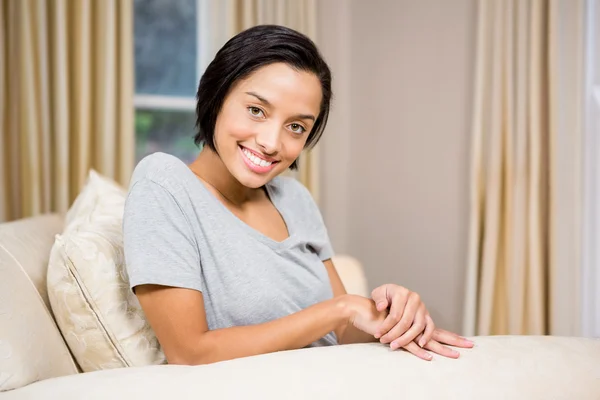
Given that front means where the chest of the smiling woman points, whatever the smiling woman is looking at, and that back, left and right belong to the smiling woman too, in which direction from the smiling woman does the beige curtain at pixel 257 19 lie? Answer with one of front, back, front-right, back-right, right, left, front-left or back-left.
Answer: back-left

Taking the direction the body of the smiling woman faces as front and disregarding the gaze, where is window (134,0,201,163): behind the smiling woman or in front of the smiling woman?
behind

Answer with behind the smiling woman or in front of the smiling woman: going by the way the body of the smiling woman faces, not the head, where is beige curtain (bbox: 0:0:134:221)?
behind

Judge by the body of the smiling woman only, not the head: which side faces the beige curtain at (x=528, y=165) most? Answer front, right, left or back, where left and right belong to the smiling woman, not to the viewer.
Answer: left

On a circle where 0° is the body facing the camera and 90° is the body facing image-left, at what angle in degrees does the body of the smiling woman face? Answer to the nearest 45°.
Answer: approximately 315°
